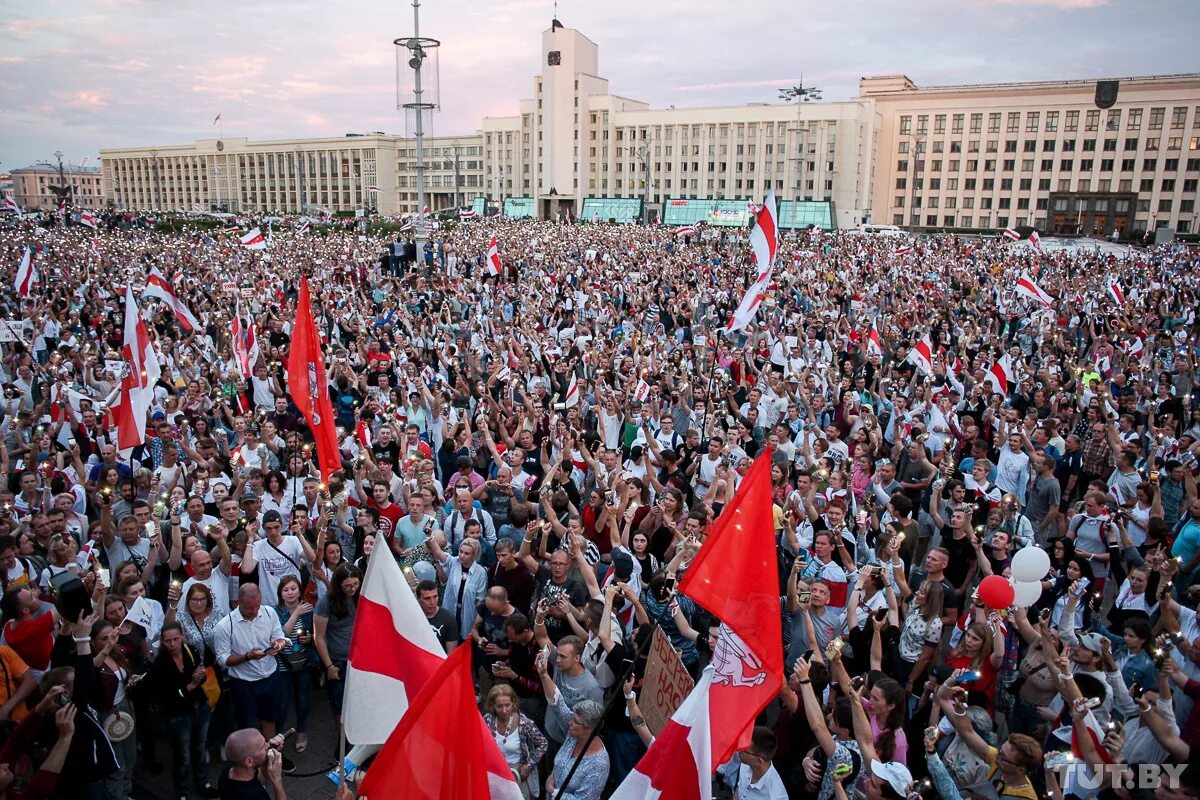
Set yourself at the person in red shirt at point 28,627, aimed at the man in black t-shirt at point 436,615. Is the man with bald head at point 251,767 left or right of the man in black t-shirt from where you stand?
right

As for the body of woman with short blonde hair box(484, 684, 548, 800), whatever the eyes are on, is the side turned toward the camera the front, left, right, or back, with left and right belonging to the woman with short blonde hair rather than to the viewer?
front

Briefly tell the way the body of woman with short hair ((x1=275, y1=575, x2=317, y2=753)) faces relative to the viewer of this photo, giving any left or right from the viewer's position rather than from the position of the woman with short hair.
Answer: facing the viewer

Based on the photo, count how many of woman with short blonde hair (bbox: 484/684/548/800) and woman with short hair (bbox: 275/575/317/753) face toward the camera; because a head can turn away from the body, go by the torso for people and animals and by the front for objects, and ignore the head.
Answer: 2

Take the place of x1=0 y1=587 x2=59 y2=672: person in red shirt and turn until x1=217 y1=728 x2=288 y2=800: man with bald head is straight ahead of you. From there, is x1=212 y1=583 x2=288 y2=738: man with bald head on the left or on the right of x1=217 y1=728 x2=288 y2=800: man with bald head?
left

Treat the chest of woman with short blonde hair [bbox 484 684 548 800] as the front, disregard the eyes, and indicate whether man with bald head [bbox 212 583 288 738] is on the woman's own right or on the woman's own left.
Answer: on the woman's own right
